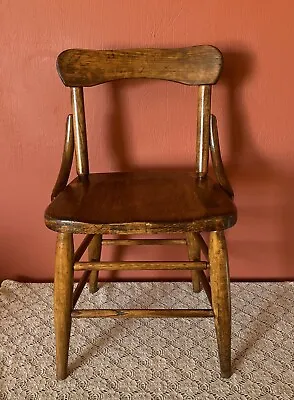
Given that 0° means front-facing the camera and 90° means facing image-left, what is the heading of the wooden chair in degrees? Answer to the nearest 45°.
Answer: approximately 0°
